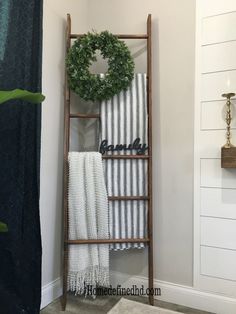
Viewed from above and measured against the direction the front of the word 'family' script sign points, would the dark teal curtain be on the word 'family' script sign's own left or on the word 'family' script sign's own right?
on the word 'family' script sign's own right

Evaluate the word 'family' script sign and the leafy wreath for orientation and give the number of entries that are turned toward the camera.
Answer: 2

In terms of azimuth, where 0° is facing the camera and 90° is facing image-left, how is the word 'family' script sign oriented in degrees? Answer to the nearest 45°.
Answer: approximately 0°

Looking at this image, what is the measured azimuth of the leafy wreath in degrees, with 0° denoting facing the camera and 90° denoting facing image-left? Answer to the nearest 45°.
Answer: approximately 0°
